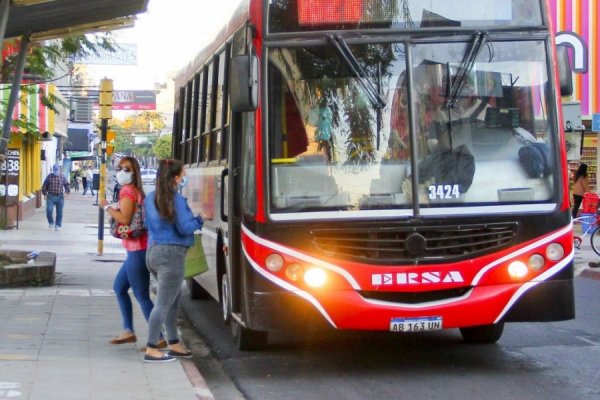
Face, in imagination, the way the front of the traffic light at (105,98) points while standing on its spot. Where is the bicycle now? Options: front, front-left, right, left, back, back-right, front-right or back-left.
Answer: right

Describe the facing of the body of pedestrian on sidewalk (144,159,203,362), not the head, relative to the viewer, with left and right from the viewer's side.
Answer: facing away from the viewer and to the right of the viewer

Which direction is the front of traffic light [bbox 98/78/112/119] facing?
away from the camera

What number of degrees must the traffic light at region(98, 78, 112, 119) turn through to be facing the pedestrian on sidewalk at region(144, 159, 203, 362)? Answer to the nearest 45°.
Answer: approximately 180°

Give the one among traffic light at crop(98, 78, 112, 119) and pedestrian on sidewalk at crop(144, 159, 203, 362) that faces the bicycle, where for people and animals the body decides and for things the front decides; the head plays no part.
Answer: the pedestrian on sidewalk

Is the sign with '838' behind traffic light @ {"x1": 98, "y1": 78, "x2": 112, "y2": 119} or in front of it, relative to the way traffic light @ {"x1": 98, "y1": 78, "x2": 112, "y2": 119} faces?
in front

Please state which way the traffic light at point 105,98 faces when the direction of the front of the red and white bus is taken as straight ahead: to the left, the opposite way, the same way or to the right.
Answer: the opposite way

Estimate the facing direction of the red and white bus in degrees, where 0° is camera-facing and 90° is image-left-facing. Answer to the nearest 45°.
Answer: approximately 0°

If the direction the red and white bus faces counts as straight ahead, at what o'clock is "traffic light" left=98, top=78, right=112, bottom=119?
The traffic light is roughly at 5 o'clock from the red and white bus.
